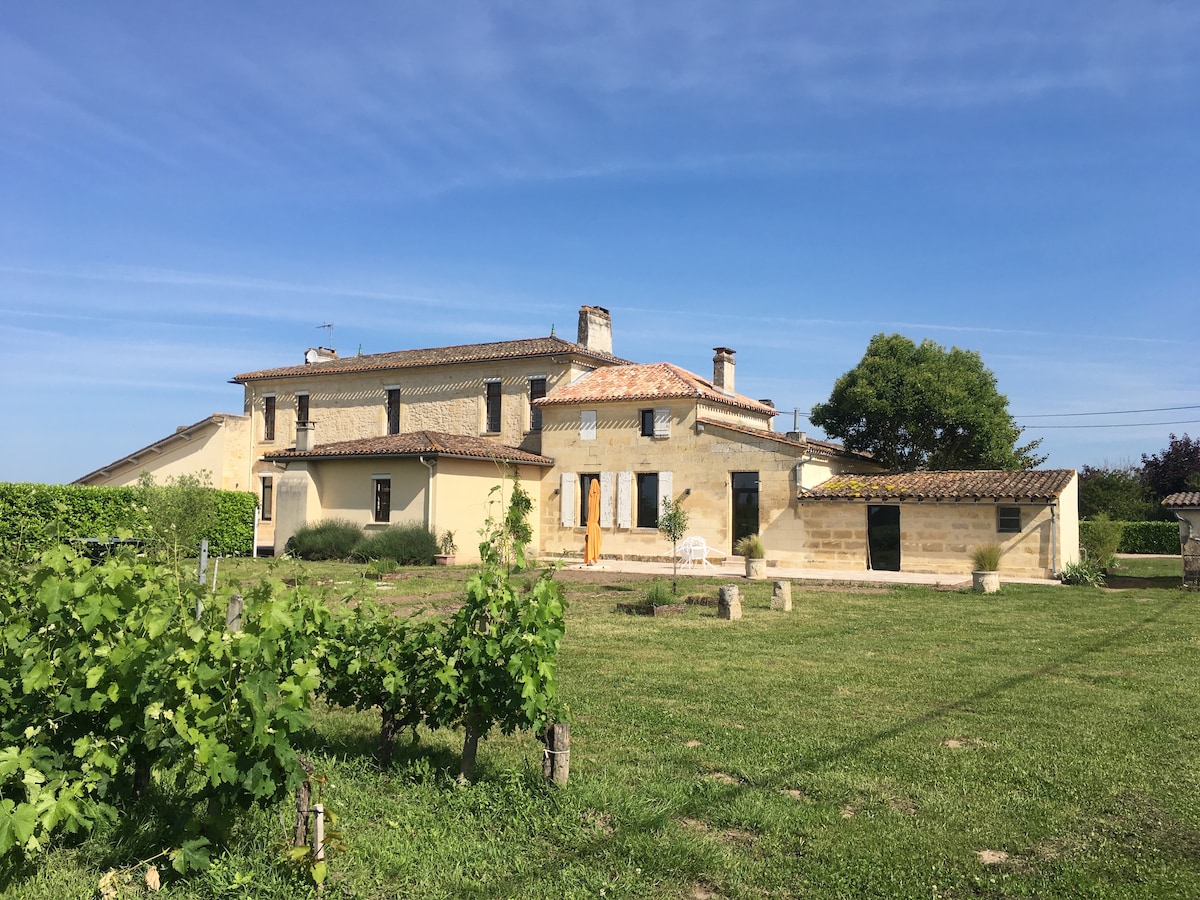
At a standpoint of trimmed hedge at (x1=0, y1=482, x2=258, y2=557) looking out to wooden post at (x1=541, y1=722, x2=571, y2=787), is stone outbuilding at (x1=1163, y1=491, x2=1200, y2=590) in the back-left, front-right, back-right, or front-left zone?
front-left

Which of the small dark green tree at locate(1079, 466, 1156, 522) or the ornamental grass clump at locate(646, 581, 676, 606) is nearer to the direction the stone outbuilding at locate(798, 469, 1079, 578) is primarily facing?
the ornamental grass clump

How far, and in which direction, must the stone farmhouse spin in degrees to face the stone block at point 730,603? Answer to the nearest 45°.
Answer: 0° — it already faces it

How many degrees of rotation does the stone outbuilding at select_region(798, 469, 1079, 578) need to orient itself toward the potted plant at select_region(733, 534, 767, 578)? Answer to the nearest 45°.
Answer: approximately 45° to its right

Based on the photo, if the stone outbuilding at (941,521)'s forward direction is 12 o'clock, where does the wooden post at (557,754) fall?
The wooden post is roughly at 12 o'clock from the stone outbuilding.

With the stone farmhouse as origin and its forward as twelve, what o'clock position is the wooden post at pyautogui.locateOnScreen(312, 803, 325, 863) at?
The wooden post is roughly at 12 o'clock from the stone farmhouse.

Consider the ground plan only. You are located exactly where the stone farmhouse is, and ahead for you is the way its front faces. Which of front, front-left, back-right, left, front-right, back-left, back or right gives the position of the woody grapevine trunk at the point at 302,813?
front

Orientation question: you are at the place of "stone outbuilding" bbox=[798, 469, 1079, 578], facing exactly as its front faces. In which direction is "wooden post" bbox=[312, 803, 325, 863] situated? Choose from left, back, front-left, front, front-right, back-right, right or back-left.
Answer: front

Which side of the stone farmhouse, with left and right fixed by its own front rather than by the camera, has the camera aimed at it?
front

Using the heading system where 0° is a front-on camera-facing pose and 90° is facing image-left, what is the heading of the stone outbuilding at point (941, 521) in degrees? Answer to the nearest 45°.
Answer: approximately 0°

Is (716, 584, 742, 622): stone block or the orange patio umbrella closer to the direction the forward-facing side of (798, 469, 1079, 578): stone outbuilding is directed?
the stone block

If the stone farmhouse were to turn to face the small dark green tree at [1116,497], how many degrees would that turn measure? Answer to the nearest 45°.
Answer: approximately 135° to its left

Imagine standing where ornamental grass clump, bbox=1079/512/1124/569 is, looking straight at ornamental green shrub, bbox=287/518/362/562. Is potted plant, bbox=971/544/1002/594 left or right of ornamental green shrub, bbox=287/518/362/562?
left

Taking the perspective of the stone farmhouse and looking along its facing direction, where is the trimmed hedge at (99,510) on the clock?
The trimmed hedge is roughly at 3 o'clock from the stone farmhouse.

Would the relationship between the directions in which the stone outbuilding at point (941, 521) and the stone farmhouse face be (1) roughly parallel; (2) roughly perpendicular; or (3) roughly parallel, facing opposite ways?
roughly parallel
